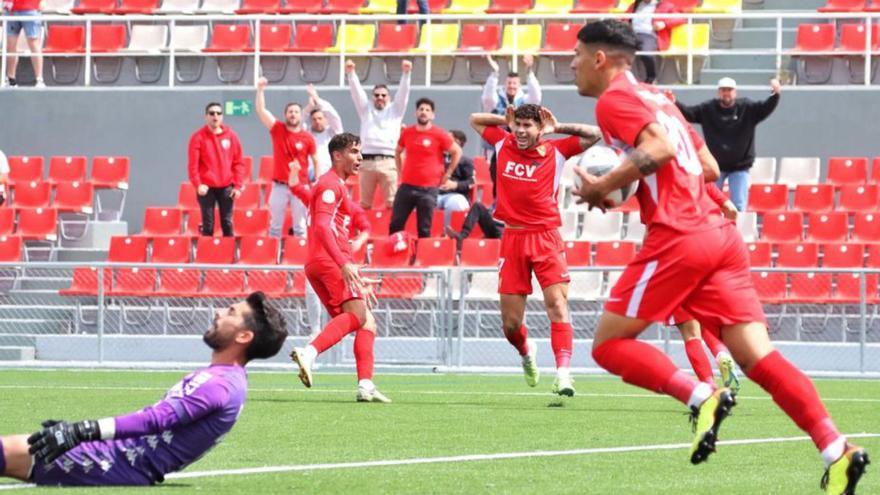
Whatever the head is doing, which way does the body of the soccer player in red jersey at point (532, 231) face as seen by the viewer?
toward the camera

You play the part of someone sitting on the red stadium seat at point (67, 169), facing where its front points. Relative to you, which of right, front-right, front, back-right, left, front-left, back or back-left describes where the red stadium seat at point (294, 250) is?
front-left

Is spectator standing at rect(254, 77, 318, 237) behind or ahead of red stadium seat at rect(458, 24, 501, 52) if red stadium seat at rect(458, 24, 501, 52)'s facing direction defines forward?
ahead

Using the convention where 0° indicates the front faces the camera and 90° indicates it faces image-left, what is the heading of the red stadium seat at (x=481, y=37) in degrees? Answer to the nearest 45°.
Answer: approximately 0°

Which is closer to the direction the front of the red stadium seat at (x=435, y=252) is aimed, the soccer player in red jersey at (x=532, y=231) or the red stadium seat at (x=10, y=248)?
the soccer player in red jersey

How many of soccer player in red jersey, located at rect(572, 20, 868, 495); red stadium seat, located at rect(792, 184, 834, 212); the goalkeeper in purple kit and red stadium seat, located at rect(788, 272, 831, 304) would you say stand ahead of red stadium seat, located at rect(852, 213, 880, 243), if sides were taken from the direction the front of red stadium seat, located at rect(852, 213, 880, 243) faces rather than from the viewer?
3

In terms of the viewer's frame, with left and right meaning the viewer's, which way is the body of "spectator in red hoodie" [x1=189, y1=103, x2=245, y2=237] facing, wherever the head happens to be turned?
facing the viewer

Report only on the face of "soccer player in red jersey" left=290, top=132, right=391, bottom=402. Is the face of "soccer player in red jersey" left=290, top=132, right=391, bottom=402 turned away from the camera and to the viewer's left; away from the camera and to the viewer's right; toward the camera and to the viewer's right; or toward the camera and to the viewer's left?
toward the camera and to the viewer's right

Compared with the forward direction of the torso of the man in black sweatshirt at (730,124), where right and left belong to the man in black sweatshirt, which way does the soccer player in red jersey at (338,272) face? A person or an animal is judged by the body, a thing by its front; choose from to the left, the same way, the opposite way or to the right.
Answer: to the left

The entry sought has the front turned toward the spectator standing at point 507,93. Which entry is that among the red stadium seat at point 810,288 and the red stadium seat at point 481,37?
the red stadium seat at point 481,37

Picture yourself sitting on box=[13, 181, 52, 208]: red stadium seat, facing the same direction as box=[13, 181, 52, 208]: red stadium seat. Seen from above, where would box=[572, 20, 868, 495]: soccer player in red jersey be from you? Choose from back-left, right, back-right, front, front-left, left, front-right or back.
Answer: front

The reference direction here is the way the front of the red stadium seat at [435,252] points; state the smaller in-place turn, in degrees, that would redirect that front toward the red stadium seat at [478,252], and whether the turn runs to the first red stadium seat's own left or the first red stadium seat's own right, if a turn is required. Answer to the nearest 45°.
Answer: approximately 90° to the first red stadium seat's own left

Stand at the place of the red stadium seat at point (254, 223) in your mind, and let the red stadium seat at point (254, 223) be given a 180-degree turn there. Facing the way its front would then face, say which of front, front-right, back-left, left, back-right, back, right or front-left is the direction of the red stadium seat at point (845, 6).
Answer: right
